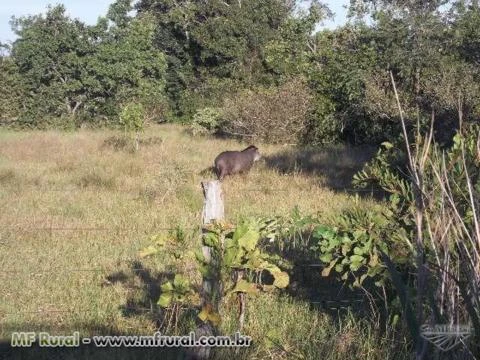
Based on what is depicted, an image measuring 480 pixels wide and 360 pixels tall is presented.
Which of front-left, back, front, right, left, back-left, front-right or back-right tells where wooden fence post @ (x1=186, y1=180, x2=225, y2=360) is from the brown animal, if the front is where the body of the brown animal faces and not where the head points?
right

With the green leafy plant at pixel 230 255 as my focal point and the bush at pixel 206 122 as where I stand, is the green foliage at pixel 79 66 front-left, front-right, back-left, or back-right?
back-right

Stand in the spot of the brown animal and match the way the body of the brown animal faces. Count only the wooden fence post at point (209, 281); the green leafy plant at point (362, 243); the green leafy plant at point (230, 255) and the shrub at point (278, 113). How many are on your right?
3

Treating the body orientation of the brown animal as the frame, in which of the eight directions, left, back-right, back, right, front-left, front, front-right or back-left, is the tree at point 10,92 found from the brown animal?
back-left

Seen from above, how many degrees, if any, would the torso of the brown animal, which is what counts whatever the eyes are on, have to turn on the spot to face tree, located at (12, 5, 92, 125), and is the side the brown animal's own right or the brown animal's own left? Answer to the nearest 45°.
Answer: approximately 135° to the brown animal's own left

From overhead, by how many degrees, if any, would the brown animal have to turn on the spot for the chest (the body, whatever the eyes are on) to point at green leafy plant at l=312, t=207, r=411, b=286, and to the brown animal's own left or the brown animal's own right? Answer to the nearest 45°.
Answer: approximately 90° to the brown animal's own right

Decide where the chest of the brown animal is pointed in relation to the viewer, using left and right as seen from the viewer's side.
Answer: facing to the right of the viewer

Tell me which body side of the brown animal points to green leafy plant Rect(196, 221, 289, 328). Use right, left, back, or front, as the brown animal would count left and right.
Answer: right

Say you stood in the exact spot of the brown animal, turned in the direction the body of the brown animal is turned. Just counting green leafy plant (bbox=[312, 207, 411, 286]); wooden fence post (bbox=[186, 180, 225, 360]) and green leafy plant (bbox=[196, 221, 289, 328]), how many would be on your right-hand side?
3

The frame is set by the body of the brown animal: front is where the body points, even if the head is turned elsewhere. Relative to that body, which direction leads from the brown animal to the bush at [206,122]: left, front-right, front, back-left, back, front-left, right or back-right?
left

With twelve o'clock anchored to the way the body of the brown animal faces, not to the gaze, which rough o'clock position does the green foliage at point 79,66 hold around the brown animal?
The green foliage is roughly at 8 o'clock from the brown animal.
